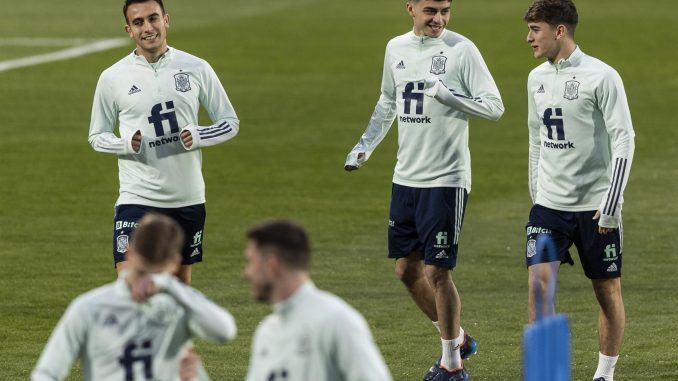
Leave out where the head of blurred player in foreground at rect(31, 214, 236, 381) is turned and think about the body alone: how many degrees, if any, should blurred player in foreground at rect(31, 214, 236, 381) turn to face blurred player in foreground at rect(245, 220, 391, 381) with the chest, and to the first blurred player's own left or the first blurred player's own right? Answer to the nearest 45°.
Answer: approximately 45° to the first blurred player's own left

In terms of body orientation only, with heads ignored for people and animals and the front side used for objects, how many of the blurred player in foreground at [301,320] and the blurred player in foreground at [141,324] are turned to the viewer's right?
0

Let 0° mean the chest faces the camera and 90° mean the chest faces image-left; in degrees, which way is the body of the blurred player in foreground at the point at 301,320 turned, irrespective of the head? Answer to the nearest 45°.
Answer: approximately 45°

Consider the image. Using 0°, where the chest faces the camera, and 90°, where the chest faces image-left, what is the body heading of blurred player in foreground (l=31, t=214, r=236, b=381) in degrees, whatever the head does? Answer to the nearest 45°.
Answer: approximately 0°

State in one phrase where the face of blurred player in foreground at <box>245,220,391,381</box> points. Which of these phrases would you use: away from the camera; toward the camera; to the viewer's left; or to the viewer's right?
to the viewer's left

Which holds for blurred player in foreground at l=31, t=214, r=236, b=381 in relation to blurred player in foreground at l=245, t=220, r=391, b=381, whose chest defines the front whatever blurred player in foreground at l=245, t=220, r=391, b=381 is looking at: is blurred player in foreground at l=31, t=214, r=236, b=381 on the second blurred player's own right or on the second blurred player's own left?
on the second blurred player's own right
